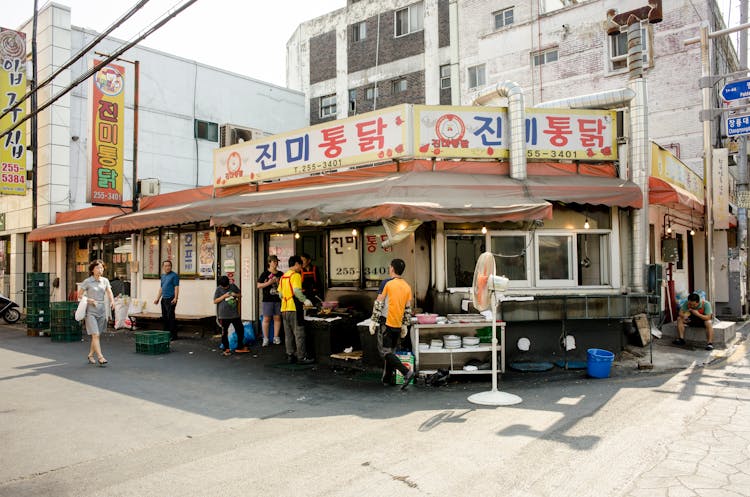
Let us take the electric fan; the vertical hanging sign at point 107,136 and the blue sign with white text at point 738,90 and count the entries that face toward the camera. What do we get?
2

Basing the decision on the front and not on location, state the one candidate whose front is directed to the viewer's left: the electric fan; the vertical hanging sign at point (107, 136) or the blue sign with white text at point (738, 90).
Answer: the electric fan

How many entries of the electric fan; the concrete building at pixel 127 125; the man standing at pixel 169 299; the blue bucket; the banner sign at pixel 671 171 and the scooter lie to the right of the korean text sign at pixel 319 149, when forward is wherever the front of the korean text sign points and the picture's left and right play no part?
3

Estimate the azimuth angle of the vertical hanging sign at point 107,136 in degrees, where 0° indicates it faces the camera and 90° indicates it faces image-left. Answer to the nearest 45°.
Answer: approximately 0°

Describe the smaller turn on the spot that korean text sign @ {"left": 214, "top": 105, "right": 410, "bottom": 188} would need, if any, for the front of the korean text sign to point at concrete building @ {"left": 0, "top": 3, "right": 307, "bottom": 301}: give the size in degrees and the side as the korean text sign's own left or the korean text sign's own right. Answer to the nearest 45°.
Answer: approximately 90° to the korean text sign's own right

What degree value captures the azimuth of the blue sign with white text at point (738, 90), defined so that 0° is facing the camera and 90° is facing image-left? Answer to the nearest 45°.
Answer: approximately 0°

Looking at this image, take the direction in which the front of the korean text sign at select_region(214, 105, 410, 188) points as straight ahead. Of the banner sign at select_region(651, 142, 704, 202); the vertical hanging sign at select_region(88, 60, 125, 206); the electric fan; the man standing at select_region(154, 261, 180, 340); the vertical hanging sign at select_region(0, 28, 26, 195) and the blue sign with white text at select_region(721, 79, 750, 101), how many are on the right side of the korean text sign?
3

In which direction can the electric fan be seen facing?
to the viewer's left

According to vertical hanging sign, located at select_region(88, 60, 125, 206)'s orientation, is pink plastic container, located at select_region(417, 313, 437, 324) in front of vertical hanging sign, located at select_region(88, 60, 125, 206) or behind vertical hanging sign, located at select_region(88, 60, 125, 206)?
in front

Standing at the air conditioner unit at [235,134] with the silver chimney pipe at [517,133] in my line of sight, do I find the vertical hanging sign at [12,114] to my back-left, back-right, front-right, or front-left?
back-right

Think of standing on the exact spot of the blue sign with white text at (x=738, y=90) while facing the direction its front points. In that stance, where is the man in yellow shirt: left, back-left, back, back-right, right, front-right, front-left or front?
front-right

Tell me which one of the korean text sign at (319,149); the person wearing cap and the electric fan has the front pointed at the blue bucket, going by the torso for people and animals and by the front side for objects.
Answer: the person wearing cap

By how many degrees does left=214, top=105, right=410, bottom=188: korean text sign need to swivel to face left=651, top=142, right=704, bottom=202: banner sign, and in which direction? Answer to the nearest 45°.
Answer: approximately 135° to its left
